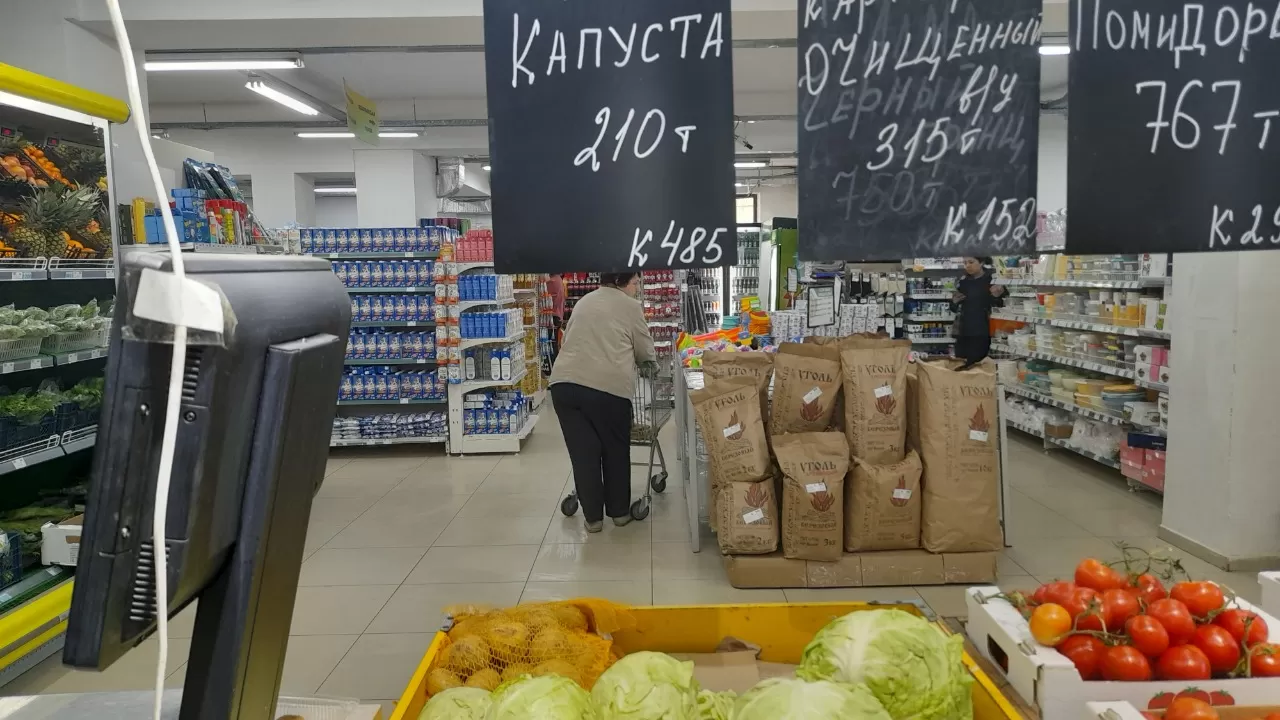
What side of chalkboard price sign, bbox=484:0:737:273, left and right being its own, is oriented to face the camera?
front

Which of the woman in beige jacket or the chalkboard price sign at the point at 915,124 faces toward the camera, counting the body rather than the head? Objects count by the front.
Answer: the chalkboard price sign

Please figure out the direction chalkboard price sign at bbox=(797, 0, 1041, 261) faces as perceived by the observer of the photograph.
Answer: facing the viewer

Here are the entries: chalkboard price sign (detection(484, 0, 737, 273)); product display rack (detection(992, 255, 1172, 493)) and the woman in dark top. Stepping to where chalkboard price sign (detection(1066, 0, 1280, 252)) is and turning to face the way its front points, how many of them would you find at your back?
2

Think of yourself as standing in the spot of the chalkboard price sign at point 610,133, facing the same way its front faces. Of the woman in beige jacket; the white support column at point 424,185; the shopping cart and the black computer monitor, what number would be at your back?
3

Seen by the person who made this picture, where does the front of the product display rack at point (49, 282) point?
facing the viewer and to the right of the viewer

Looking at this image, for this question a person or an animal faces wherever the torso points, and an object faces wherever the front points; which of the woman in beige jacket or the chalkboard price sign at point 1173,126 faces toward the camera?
the chalkboard price sign

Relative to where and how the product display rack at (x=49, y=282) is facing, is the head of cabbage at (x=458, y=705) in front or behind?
in front

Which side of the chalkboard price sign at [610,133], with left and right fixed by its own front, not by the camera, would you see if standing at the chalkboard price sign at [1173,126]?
left

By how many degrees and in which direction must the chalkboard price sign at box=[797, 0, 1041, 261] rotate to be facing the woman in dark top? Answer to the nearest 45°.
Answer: approximately 180°

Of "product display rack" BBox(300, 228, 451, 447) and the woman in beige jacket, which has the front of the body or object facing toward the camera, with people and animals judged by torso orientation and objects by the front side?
the product display rack

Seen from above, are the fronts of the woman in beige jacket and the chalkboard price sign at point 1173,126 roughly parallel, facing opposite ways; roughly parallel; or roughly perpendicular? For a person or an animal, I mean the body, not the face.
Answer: roughly parallel, facing opposite ways

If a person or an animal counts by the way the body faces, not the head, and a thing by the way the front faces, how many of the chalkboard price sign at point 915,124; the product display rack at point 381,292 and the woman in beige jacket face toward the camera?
2

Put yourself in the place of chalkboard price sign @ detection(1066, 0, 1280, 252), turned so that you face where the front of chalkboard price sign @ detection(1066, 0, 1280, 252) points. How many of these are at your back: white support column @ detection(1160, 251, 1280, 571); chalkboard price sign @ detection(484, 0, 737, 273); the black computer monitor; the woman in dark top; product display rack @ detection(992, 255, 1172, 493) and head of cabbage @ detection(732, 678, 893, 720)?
3

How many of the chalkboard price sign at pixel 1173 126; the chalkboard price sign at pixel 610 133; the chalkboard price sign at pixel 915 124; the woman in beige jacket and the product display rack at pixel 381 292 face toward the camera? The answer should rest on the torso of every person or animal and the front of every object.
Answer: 4

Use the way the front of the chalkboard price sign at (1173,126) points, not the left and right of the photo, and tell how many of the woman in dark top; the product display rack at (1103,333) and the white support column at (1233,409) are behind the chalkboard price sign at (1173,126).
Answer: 3
